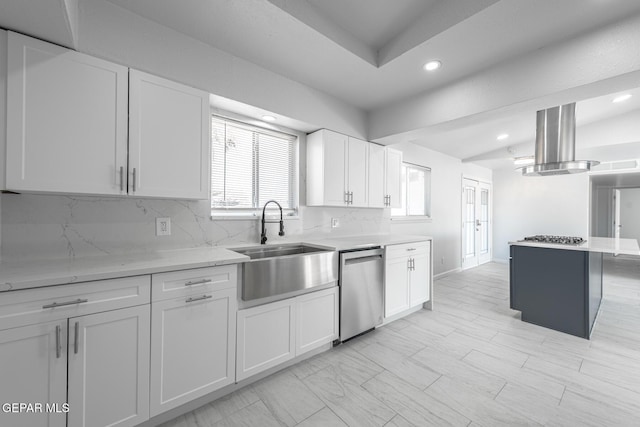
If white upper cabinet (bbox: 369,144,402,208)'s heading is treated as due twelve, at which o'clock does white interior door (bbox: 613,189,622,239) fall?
The white interior door is roughly at 9 o'clock from the white upper cabinet.

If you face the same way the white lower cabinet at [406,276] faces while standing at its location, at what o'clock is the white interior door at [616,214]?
The white interior door is roughly at 9 o'clock from the white lower cabinet.

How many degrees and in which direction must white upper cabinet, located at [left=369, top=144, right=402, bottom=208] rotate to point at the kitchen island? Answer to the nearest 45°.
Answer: approximately 45° to its left

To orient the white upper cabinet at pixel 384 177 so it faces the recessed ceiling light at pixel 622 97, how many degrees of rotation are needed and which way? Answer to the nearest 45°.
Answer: approximately 45° to its left

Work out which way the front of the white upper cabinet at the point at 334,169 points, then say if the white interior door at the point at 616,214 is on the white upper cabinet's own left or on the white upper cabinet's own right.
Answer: on the white upper cabinet's own left

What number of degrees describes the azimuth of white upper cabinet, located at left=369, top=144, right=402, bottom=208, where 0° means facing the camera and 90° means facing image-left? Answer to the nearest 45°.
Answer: approximately 315°

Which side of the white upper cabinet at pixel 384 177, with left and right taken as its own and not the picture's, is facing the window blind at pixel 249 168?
right
